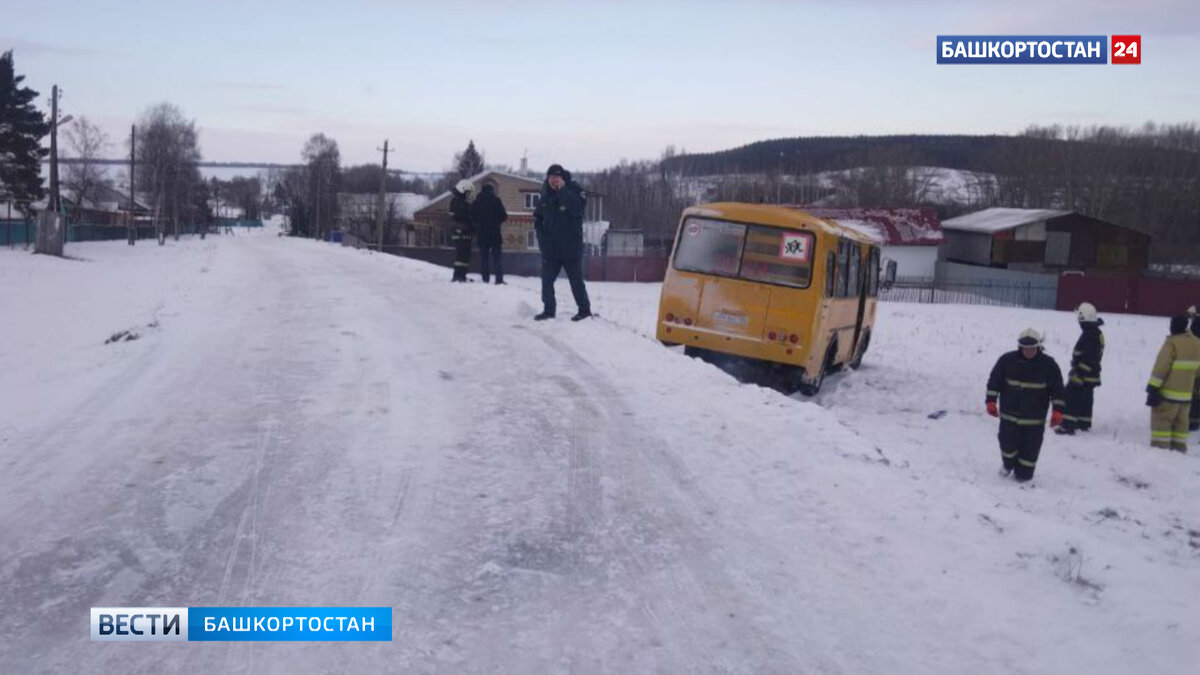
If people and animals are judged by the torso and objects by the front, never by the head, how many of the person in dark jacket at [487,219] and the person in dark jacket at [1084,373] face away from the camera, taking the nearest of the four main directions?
1

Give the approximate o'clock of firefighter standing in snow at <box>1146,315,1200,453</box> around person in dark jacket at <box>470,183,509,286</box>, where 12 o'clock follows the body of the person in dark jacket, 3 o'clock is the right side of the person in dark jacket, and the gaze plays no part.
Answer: The firefighter standing in snow is roughly at 4 o'clock from the person in dark jacket.

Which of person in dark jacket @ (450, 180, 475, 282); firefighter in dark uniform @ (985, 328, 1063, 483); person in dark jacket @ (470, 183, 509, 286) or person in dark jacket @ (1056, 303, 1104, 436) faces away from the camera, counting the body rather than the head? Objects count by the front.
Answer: person in dark jacket @ (470, 183, 509, 286)

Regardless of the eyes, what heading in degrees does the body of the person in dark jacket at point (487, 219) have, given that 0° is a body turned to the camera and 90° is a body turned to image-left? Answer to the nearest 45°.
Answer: approximately 180°

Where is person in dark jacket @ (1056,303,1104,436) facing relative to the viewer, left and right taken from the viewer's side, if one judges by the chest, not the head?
facing to the left of the viewer

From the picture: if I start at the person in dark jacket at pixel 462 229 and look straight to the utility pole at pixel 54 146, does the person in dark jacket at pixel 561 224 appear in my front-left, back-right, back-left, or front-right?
back-left
